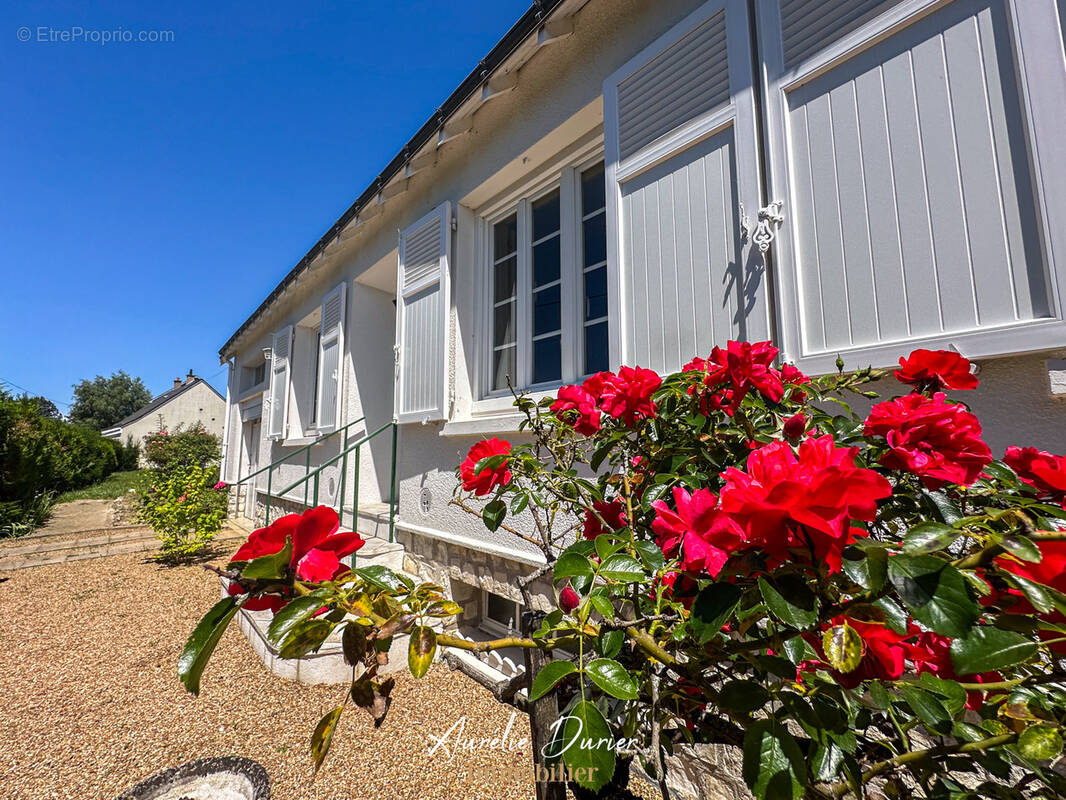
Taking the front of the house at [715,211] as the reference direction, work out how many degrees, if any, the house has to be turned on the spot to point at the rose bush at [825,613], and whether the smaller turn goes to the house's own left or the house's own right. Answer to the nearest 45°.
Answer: approximately 45° to the house's own left

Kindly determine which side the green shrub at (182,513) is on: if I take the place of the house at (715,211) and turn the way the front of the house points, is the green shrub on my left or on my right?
on my right

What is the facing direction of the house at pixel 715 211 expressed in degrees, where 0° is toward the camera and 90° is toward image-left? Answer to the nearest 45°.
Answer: approximately 45°

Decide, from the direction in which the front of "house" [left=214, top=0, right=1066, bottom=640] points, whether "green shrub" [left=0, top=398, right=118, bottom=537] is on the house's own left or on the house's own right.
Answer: on the house's own right

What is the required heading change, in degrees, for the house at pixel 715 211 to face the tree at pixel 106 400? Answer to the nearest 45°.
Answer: approximately 90° to its right

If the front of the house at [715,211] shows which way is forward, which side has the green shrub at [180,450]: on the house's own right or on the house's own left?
on the house's own right
